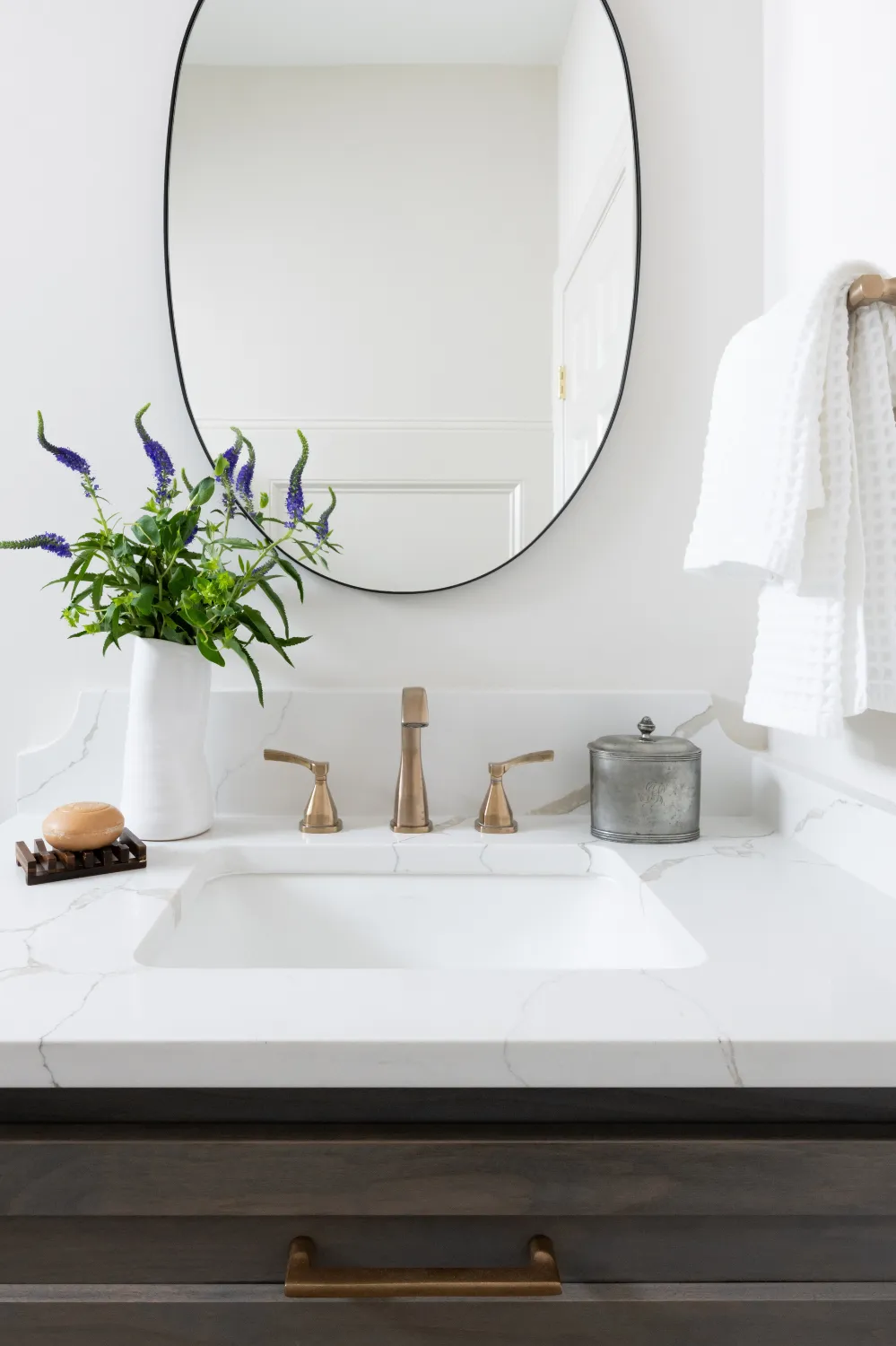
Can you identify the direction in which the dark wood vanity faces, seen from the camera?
facing the viewer

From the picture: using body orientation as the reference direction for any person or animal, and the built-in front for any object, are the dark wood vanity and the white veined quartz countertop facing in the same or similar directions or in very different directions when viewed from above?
same or similar directions

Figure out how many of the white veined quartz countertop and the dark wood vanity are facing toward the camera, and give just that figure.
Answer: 2

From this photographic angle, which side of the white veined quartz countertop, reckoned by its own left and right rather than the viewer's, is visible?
front
